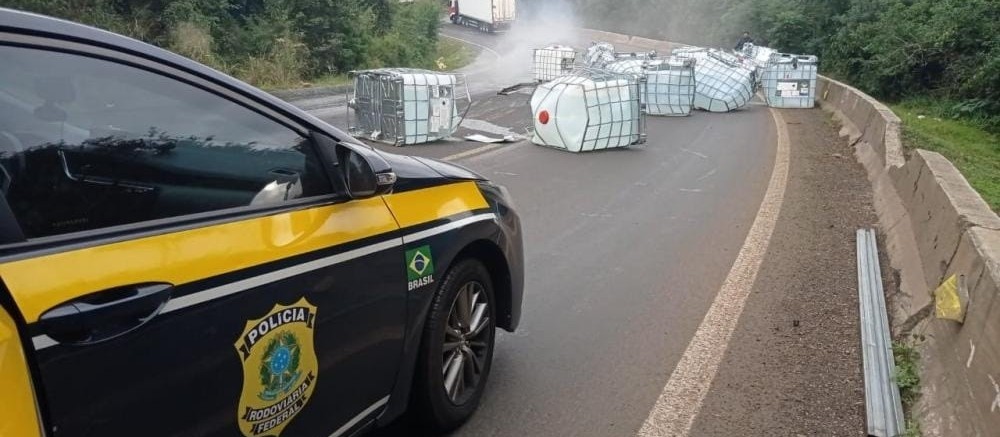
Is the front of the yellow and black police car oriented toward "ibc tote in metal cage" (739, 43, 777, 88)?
yes

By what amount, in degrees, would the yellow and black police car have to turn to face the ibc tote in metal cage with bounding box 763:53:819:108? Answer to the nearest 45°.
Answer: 0° — it already faces it

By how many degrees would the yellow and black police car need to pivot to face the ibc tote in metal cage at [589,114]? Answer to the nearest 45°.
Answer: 0° — it already faces it

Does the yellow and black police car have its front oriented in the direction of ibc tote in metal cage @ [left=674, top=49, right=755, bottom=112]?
yes

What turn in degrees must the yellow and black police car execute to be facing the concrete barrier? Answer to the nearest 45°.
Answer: approximately 45° to its right

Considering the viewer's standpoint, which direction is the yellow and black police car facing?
facing away from the viewer and to the right of the viewer

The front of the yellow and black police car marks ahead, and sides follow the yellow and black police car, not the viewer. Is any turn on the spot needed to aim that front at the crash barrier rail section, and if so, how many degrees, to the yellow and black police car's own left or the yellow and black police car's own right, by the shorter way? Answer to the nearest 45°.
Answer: approximately 45° to the yellow and black police car's own right
